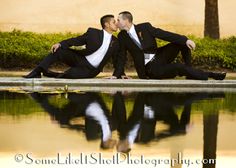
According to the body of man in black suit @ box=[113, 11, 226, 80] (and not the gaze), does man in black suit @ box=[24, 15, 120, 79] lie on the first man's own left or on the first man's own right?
on the first man's own right

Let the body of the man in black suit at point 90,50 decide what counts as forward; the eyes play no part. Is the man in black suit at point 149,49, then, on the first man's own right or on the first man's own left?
on the first man's own left

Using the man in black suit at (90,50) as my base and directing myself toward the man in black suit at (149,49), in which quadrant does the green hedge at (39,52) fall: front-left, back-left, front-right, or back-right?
back-left

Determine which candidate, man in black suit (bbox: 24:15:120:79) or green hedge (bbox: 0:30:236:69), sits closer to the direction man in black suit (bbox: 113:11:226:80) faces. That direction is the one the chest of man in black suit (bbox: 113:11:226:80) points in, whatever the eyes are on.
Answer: the man in black suit

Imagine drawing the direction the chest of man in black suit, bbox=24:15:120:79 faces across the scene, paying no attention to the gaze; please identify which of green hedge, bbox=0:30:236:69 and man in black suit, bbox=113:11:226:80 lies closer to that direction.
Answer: the man in black suit

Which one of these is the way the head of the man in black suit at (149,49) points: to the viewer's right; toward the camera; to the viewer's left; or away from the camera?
to the viewer's left

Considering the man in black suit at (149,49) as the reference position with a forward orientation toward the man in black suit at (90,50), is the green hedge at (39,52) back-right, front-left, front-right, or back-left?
front-right
